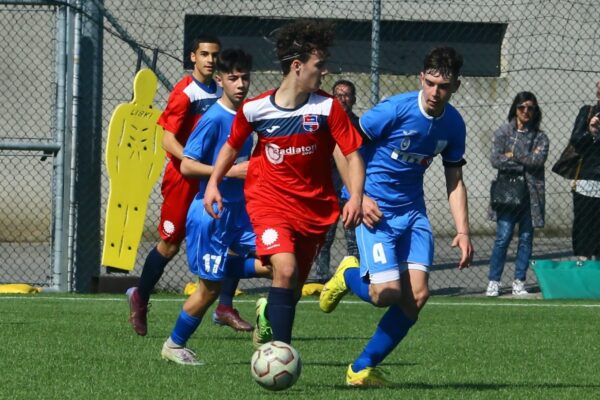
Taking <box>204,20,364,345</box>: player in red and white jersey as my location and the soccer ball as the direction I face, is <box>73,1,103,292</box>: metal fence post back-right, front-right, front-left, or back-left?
back-right

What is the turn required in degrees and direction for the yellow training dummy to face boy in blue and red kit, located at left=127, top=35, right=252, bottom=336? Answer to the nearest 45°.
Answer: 0° — it already faces them

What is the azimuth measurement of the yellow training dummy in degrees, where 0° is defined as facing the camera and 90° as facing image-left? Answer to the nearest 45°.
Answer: approximately 0°

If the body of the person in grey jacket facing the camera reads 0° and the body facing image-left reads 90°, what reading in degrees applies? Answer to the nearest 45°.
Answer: approximately 0°
